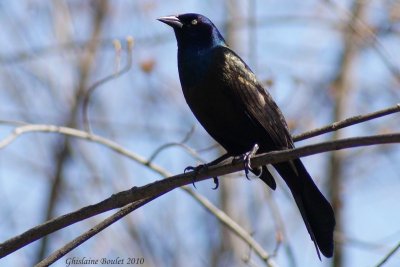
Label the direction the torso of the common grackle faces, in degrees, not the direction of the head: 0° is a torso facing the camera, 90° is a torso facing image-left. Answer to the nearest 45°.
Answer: approximately 90°

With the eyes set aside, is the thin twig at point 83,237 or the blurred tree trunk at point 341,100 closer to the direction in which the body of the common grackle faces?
the thin twig

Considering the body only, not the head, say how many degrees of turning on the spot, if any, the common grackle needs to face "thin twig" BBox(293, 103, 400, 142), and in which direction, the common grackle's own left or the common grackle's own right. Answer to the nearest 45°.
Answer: approximately 135° to the common grackle's own left

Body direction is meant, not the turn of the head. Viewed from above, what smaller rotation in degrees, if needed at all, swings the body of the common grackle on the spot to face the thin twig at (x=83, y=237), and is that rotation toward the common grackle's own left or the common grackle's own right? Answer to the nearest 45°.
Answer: approximately 45° to the common grackle's own left

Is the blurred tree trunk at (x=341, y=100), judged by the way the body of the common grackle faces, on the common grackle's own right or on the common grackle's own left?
on the common grackle's own right
